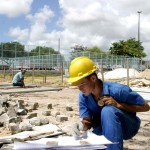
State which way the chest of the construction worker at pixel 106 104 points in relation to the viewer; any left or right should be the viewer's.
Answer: facing the viewer and to the left of the viewer

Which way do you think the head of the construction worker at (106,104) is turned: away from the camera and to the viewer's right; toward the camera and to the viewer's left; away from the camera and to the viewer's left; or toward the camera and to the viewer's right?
toward the camera and to the viewer's left
